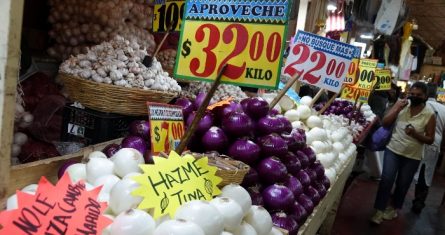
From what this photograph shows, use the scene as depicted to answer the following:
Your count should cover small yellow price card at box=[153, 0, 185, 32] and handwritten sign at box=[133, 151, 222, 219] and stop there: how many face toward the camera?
2

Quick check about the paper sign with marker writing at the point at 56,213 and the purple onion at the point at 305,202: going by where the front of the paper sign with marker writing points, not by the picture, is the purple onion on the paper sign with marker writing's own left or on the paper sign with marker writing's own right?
on the paper sign with marker writing's own left

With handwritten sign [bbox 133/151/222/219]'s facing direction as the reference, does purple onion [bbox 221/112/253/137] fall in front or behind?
behind

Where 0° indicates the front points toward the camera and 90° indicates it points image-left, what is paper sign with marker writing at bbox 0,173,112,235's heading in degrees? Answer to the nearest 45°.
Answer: approximately 0°

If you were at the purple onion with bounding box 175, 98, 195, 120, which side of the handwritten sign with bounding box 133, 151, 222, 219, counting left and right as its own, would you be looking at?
back

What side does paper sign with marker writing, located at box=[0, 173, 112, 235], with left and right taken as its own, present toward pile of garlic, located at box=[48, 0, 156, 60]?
back

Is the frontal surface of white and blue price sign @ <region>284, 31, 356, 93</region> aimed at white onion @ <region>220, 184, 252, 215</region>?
yes

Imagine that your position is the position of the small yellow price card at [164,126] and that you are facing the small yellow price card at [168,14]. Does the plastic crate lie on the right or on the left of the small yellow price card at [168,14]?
left

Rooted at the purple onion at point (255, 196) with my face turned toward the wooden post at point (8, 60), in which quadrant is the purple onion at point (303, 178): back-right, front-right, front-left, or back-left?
back-right

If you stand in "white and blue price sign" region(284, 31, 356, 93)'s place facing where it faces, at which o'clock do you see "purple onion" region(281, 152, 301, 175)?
The purple onion is roughly at 12 o'clock from the white and blue price sign.
